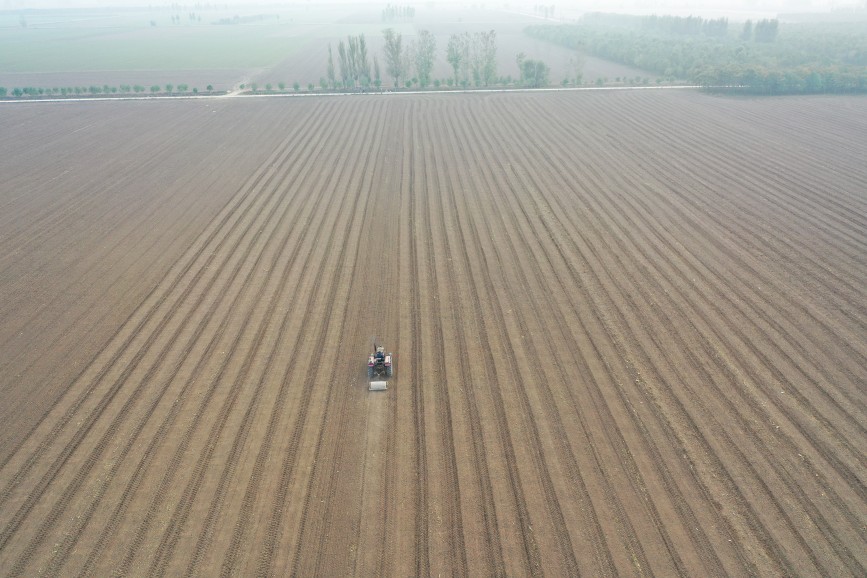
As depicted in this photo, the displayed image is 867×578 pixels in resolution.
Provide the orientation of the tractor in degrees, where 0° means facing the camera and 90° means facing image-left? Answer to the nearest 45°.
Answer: approximately 180°
